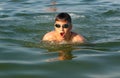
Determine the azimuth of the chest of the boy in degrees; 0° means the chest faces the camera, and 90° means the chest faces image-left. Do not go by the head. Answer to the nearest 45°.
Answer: approximately 0°
